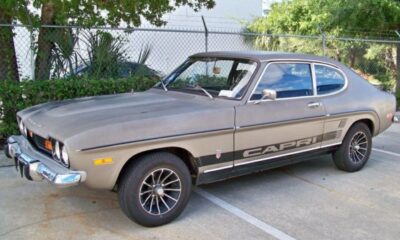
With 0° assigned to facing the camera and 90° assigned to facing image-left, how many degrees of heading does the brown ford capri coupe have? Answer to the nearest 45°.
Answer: approximately 45°

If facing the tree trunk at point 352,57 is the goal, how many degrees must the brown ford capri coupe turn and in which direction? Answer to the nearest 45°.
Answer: approximately 180°
